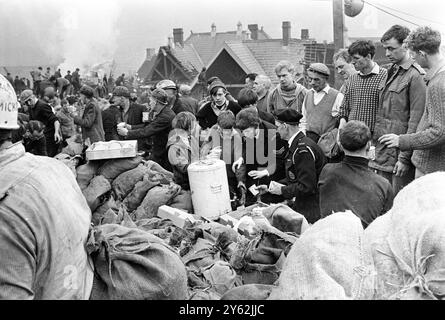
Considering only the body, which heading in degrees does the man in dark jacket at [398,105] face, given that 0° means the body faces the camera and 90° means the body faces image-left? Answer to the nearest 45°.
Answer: approximately 45°

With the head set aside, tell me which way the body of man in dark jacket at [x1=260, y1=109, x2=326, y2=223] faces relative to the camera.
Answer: to the viewer's left

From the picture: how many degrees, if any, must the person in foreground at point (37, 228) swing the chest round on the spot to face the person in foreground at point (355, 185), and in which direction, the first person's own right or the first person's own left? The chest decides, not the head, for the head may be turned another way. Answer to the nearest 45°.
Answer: approximately 90° to the first person's own right

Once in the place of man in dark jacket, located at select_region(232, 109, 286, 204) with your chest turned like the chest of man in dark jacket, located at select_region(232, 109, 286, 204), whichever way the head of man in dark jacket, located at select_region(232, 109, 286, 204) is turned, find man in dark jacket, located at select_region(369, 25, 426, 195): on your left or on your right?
on your left

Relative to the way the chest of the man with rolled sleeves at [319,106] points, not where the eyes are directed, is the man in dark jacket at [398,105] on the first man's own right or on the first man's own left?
on the first man's own left

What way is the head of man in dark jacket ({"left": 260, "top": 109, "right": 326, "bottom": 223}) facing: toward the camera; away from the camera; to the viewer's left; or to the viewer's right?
to the viewer's left
